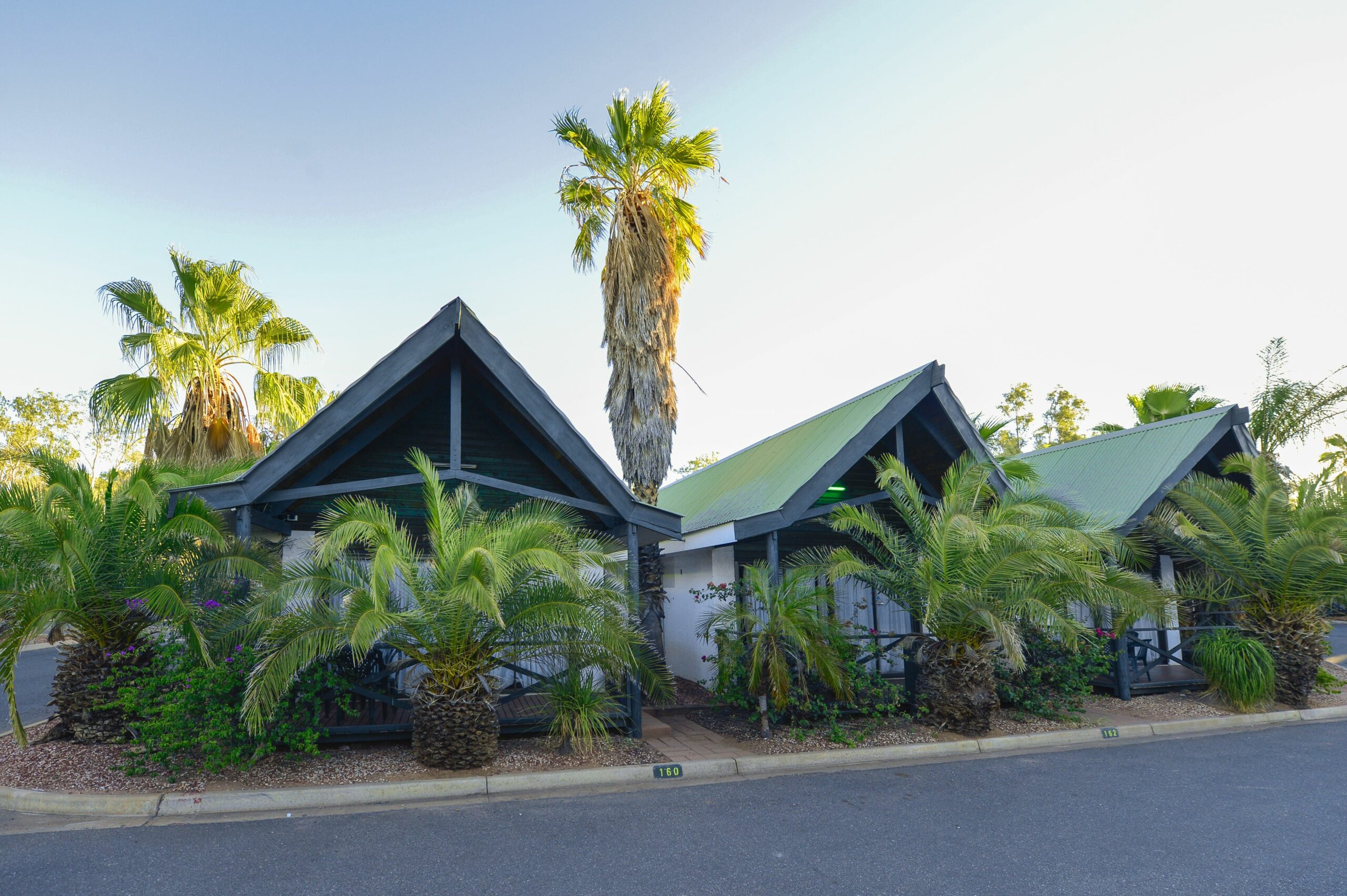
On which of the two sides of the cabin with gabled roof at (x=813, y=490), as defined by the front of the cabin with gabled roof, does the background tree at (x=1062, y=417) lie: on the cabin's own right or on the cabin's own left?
on the cabin's own left

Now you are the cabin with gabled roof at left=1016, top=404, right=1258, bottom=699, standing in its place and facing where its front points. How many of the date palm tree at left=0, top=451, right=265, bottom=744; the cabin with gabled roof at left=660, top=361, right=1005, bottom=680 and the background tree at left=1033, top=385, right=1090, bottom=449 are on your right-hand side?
2

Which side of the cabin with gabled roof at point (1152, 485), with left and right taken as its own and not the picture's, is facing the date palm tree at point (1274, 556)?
front

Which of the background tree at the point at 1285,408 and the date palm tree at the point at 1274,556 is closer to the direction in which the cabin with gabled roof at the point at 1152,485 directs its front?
the date palm tree

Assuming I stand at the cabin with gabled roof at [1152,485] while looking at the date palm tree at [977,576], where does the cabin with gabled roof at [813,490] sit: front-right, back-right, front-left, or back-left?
front-right

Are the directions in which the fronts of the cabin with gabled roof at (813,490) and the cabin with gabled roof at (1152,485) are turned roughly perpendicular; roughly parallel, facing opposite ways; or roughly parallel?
roughly parallel

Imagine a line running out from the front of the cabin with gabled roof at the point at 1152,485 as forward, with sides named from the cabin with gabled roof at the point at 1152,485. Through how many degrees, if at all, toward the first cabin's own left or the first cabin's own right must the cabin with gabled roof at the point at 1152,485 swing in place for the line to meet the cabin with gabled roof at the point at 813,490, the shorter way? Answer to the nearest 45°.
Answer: approximately 90° to the first cabin's own right

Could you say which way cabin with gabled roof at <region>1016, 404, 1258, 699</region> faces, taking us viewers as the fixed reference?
facing the viewer and to the right of the viewer

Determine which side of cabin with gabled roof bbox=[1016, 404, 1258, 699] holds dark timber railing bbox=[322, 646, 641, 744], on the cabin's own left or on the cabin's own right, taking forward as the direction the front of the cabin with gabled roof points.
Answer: on the cabin's own right

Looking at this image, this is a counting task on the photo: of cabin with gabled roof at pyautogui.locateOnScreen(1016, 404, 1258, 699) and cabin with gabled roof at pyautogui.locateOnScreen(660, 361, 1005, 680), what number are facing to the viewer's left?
0

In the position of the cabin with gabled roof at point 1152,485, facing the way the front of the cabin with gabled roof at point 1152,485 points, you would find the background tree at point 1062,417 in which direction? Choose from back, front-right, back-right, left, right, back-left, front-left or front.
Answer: back-left

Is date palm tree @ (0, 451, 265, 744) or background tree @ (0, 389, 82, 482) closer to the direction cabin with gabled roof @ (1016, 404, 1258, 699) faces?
the date palm tree

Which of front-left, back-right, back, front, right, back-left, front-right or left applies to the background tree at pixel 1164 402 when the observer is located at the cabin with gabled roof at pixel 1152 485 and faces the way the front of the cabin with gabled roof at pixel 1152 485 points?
back-left

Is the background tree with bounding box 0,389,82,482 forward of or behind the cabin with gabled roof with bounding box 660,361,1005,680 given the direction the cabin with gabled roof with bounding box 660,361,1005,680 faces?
behind

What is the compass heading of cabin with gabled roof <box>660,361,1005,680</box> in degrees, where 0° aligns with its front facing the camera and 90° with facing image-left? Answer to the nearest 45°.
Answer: approximately 315°
